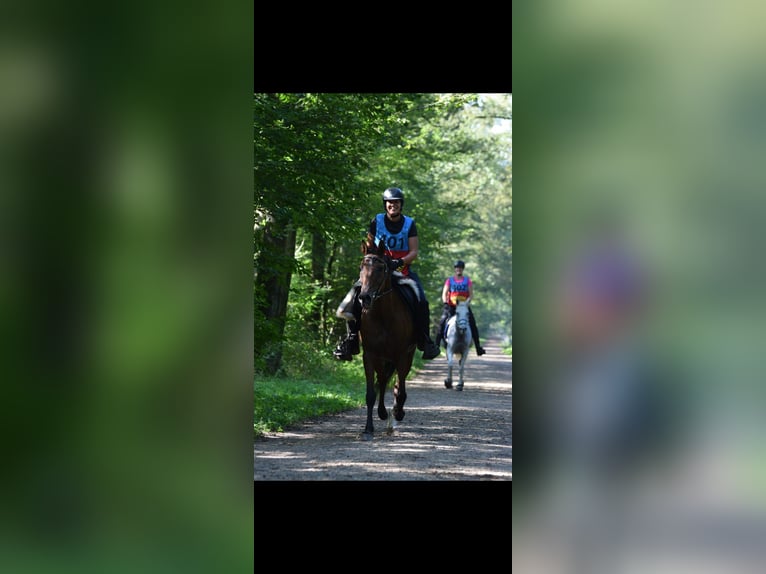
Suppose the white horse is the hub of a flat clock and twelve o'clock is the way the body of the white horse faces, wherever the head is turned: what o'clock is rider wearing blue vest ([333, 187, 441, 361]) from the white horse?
The rider wearing blue vest is roughly at 12 o'clock from the white horse.

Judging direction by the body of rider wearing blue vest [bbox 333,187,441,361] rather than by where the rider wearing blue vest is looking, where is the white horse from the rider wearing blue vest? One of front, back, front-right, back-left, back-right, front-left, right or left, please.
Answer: back

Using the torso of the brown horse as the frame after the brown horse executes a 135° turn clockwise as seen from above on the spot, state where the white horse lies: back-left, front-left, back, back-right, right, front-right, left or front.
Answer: front-right

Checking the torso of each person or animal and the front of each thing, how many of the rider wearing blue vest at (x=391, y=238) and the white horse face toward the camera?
2
